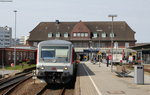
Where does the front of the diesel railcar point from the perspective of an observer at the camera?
facing the viewer

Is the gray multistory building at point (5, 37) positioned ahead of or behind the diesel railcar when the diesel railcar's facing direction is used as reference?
behind

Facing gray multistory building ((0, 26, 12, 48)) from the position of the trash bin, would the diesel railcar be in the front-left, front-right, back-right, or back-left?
front-left

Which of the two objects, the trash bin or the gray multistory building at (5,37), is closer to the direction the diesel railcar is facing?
the trash bin

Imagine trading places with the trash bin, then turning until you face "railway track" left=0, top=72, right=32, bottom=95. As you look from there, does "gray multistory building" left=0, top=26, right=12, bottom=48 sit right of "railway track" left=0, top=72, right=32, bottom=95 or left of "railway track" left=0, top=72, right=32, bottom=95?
right

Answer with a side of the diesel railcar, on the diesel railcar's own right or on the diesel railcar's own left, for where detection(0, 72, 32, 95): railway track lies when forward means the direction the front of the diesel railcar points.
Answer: on the diesel railcar's own right

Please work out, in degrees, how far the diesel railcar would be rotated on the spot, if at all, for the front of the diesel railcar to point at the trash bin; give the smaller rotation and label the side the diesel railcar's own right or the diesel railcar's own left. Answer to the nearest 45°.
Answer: approximately 90° to the diesel railcar's own left
